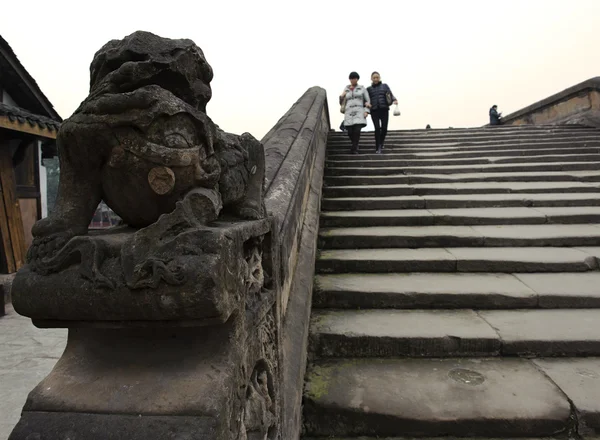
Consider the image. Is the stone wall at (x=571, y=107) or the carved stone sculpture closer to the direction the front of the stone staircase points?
the carved stone sculpture

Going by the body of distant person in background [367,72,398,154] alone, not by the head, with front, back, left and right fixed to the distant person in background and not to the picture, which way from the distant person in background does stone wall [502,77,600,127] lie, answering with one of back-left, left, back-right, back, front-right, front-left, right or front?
back-left

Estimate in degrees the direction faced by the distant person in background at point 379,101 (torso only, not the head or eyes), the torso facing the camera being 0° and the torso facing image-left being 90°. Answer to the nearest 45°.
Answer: approximately 0°

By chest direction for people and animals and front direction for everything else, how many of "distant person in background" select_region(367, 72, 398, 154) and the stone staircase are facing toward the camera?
2

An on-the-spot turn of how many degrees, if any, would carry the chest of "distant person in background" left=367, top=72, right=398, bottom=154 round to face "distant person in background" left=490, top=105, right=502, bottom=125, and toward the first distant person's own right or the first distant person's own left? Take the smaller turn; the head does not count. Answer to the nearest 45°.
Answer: approximately 135° to the first distant person's own left

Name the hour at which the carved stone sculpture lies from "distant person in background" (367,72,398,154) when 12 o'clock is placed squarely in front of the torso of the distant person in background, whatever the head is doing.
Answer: The carved stone sculpture is roughly at 12 o'clock from the distant person in background.
